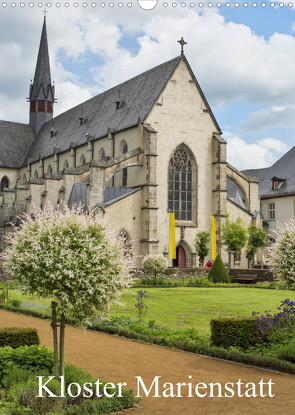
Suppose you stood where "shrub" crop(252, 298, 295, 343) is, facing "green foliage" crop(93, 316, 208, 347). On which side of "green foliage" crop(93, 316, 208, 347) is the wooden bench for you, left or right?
right

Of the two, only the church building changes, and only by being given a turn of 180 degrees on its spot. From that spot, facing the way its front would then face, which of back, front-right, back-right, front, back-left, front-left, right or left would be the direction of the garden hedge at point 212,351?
back-left

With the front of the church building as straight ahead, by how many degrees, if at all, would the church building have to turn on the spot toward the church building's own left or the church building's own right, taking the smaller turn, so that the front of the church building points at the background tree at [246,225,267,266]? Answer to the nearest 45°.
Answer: approximately 45° to the church building's own left

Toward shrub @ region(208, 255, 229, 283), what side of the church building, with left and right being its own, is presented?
front

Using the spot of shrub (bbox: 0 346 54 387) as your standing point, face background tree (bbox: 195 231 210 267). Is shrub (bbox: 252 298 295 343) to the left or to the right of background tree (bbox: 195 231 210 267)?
right

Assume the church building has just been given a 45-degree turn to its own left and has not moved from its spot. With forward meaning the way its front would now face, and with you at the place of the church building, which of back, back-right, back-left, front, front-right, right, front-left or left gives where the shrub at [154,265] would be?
right

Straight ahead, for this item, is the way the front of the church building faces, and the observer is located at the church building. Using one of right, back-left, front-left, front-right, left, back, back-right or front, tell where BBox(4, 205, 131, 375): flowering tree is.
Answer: front-right

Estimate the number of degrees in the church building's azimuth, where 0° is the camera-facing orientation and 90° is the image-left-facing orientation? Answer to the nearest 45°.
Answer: approximately 315°

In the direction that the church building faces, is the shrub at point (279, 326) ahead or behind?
ahead
